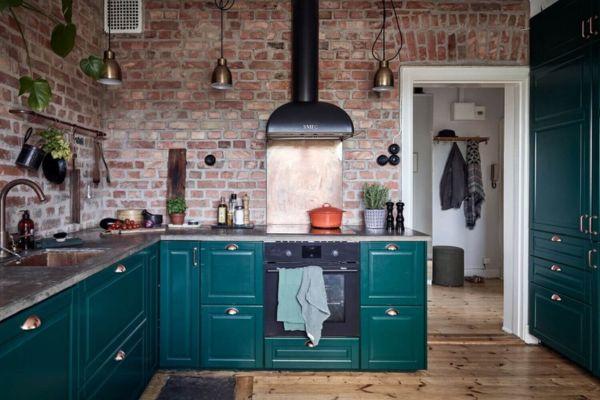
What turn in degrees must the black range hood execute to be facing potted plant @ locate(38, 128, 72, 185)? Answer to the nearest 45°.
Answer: approximately 45° to its right

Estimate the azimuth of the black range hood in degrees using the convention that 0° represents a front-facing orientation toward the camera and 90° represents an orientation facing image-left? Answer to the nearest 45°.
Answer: approximately 0°

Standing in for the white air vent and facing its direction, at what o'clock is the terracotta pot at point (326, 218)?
The terracotta pot is roughly at 10 o'clock from the white air vent.

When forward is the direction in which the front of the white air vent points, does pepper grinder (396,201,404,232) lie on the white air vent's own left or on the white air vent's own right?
on the white air vent's own left

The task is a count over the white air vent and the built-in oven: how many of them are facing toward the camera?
2

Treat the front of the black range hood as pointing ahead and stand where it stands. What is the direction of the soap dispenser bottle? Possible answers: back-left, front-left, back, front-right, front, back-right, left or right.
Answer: front-right

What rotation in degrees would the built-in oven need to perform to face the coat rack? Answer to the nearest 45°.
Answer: approximately 135° to its left
